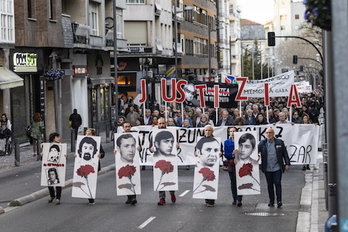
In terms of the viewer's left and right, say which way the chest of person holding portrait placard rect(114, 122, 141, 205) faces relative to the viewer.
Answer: facing the viewer

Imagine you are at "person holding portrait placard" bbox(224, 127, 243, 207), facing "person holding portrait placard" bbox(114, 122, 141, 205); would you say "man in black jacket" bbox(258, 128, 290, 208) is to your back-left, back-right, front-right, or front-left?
back-left

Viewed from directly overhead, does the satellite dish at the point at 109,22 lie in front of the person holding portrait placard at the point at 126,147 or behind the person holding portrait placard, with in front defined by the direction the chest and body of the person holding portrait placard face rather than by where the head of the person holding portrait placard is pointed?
behind

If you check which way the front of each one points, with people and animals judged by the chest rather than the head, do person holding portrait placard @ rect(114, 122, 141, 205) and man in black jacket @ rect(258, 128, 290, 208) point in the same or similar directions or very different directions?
same or similar directions

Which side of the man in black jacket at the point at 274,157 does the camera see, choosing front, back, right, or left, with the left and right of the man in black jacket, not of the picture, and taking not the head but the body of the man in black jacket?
front

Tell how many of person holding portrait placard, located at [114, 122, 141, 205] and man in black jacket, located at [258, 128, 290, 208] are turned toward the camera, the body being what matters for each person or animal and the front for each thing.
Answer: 2
